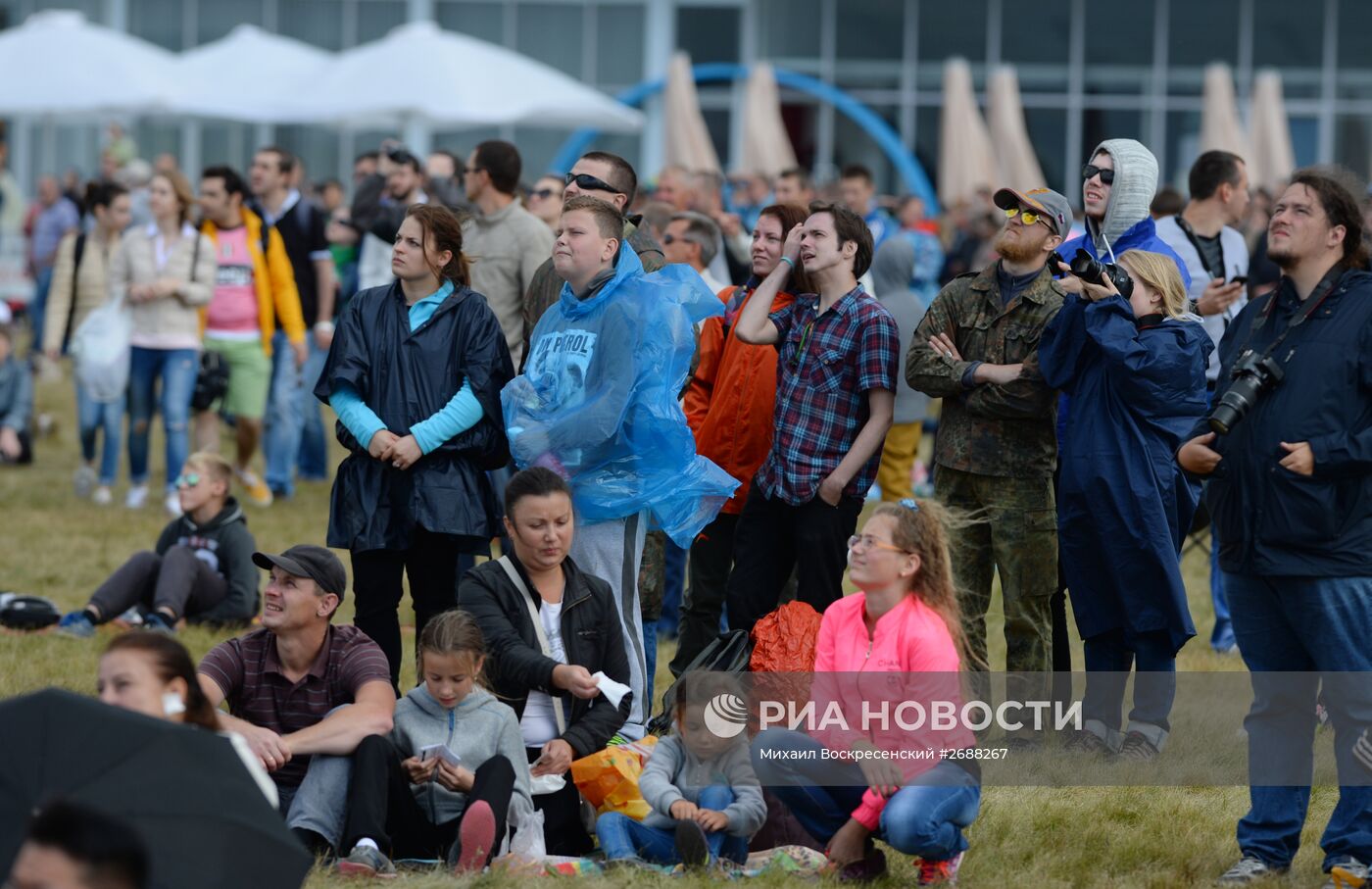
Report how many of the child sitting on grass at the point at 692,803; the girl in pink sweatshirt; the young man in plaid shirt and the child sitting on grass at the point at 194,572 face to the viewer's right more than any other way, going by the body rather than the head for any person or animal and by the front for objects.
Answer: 0

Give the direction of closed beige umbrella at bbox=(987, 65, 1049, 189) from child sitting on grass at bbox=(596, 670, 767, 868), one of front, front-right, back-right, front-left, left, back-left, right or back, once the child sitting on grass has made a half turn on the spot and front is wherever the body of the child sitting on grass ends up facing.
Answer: front

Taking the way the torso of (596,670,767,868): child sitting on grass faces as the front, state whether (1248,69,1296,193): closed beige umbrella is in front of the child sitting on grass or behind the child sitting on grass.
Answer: behind

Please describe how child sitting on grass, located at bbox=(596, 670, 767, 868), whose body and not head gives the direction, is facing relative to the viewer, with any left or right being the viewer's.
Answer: facing the viewer

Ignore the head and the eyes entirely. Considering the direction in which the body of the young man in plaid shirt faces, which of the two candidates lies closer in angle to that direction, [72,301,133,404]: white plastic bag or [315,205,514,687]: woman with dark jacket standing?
the woman with dark jacket standing

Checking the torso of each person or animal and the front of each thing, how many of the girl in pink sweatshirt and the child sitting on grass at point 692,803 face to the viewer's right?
0

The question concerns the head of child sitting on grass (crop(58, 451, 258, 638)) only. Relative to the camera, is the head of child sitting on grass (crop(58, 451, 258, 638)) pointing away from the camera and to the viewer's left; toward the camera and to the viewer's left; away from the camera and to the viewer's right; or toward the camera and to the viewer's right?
toward the camera and to the viewer's left

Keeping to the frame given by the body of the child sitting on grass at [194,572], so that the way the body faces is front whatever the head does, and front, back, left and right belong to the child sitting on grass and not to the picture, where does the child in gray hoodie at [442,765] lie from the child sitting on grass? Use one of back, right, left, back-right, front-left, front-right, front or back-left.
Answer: front-left

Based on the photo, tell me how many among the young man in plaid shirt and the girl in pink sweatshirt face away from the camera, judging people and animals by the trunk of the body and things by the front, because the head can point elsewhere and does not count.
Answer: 0

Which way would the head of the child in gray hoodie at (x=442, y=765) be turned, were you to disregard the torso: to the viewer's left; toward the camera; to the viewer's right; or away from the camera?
toward the camera

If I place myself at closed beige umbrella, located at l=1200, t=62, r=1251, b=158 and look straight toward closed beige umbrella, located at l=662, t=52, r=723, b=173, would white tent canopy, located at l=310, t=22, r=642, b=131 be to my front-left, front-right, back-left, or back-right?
front-left

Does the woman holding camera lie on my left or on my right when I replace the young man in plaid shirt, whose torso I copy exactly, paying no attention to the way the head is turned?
on my left

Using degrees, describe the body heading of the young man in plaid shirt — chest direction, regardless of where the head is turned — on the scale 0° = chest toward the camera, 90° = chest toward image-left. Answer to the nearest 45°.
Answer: approximately 45°

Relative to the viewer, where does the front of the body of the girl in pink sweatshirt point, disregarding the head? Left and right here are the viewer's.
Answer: facing the viewer and to the left of the viewer

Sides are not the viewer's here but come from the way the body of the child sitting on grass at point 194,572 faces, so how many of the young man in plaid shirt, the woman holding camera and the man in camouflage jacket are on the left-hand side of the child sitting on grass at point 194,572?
3
